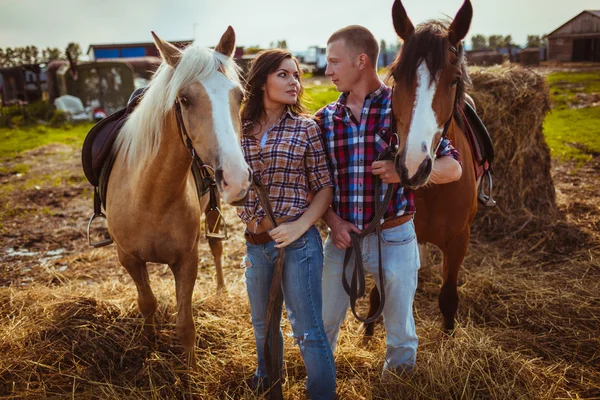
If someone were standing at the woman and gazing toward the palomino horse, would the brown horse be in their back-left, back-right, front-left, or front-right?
back-right

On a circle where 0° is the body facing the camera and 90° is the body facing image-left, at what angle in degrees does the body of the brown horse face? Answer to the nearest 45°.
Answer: approximately 0°

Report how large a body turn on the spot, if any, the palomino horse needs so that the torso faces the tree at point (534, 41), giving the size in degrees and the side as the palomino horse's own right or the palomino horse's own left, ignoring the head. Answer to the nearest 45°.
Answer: approximately 135° to the palomino horse's own left

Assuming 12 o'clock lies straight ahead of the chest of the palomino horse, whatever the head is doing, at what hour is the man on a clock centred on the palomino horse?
The man is roughly at 10 o'clock from the palomino horse.

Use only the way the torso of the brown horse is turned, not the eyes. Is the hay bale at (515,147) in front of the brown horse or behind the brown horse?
behind

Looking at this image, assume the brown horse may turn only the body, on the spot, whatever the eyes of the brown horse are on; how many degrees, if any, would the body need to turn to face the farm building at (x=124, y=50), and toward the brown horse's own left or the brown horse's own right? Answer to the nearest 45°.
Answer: approximately 135° to the brown horse's own right

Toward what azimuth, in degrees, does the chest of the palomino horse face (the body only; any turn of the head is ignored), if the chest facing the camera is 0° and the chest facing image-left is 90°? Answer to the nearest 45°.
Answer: approximately 0°
